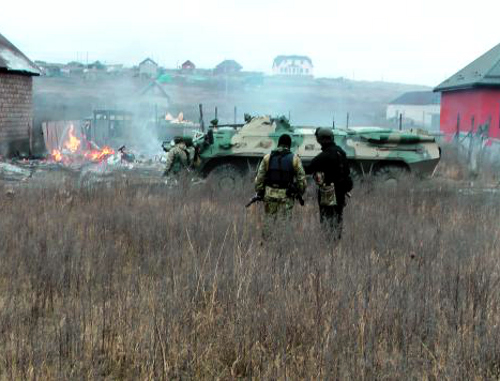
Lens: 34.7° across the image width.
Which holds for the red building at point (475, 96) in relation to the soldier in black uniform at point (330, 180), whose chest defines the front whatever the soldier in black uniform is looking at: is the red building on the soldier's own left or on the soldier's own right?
on the soldier's own right

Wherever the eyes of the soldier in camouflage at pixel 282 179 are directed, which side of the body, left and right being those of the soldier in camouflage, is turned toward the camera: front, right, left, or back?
back

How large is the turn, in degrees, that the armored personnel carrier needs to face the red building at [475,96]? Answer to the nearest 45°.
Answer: approximately 135° to its right

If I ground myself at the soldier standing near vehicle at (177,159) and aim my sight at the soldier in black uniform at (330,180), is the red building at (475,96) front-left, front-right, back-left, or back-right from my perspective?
back-left

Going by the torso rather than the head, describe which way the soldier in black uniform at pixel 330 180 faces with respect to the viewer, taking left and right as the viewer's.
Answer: facing away from the viewer and to the left of the viewer

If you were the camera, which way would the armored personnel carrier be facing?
facing to the left of the viewer

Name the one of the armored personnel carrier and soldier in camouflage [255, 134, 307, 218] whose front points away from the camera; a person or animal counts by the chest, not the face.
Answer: the soldier in camouflage

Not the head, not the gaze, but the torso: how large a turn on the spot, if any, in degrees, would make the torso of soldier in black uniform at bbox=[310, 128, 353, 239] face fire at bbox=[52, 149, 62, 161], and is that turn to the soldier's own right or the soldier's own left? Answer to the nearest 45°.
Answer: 0° — they already face it

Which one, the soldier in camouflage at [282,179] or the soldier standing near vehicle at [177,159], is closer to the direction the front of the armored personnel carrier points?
the soldier standing near vehicle

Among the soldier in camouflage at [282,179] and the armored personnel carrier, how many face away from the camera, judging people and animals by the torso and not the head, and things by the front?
1

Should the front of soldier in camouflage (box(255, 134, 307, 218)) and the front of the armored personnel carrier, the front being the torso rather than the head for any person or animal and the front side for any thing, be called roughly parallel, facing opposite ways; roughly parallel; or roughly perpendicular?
roughly perpendicular
